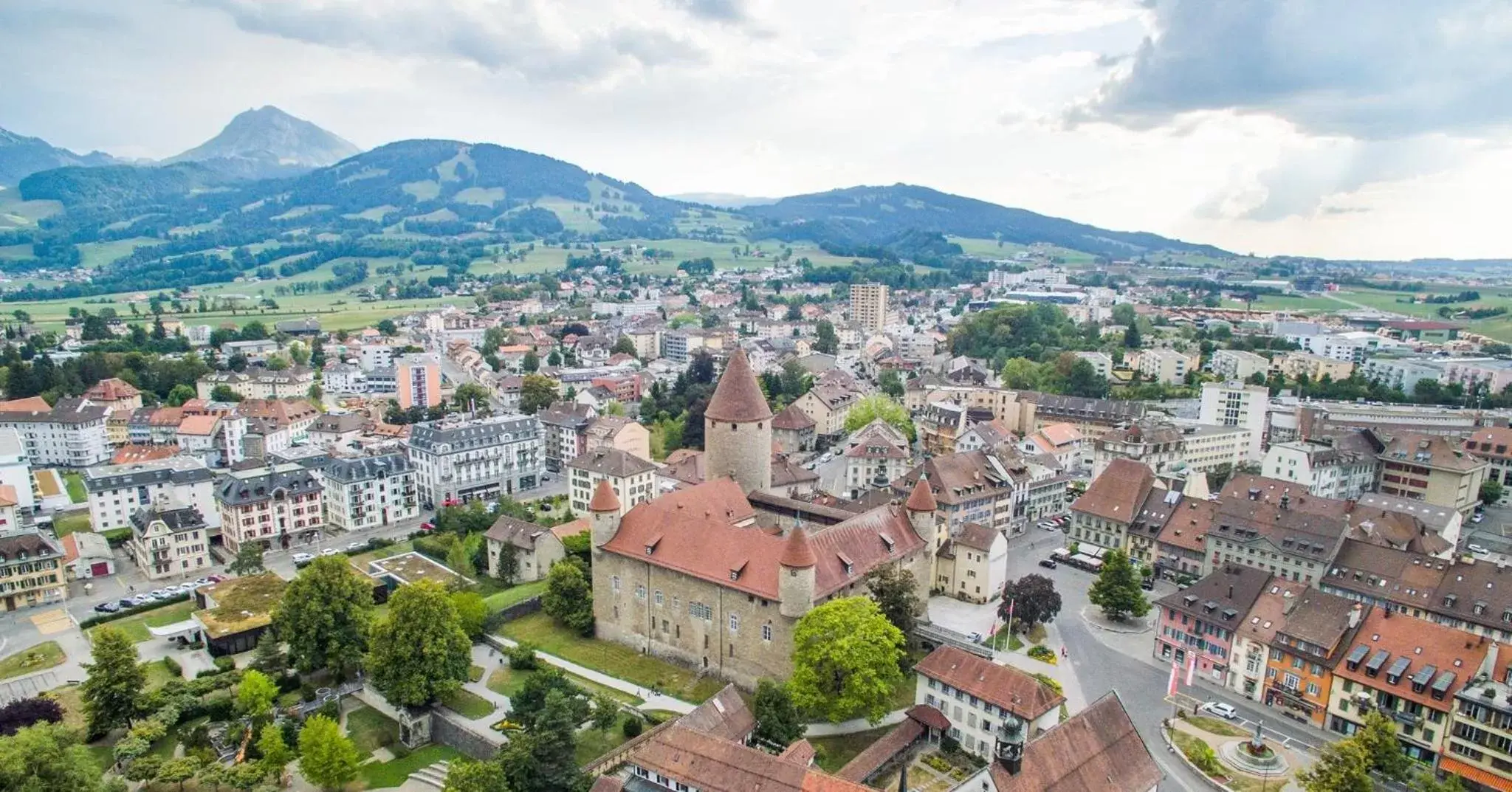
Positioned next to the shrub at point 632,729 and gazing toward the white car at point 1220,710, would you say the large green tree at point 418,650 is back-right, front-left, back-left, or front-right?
back-left

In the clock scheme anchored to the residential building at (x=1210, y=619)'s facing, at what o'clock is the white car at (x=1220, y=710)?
The white car is roughly at 10 o'clock from the residential building.

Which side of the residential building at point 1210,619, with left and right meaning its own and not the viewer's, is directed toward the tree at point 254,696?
front

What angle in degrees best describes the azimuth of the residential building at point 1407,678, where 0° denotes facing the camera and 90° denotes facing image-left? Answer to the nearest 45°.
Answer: approximately 45°

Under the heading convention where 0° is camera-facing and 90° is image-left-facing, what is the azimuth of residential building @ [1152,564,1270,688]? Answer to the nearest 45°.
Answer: approximately 45°

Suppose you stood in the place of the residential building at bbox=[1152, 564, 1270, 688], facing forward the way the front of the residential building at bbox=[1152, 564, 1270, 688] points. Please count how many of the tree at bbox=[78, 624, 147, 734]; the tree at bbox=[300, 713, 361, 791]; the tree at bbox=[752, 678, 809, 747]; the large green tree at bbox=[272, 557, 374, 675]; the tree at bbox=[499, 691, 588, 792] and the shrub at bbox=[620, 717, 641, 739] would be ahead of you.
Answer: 6

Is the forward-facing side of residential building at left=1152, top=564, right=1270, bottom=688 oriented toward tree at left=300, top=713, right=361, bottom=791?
yes

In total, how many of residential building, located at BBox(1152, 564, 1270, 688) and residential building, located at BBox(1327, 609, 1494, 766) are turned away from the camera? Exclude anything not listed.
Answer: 0

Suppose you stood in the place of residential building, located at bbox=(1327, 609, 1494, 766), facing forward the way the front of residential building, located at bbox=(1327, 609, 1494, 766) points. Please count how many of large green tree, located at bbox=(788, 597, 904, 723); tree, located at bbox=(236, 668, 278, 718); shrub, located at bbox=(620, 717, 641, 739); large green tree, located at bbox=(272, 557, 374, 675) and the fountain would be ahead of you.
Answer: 5

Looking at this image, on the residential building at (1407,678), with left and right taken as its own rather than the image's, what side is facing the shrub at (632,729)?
front

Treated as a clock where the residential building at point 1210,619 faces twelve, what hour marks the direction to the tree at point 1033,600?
The tree is roughly at 1 o'clock from the residential building.

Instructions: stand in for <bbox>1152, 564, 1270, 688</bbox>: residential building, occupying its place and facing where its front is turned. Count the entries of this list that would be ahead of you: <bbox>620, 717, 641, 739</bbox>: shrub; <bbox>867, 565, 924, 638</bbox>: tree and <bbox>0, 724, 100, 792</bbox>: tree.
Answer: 3

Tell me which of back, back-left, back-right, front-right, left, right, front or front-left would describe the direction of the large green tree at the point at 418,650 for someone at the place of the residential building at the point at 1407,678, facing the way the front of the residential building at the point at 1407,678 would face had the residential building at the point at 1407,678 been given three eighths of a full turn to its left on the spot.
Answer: back-right

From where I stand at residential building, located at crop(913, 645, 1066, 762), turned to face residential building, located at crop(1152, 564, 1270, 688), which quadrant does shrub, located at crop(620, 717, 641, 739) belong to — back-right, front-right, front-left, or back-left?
back-left

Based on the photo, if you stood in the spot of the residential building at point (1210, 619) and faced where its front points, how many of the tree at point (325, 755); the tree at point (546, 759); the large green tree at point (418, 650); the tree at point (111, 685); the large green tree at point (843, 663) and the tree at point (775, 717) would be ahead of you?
6

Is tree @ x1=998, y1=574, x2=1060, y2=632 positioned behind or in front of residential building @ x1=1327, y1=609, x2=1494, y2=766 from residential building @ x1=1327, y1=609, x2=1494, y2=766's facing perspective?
in front
